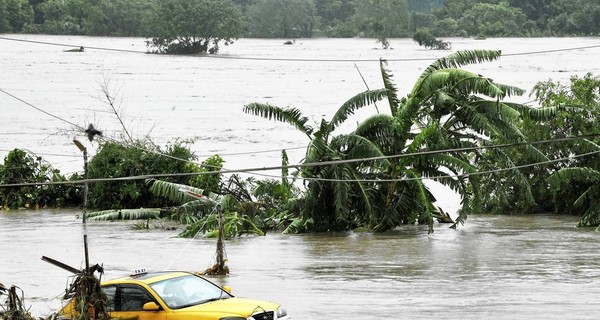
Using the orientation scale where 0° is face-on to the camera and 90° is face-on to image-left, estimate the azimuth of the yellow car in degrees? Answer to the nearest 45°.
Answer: approximately 315°

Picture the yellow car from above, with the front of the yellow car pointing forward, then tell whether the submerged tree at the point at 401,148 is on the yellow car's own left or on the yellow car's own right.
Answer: on the yellow car's own left

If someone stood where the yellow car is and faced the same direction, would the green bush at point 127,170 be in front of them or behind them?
behind

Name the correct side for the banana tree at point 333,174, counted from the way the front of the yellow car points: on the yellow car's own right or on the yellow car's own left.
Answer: on the yellow car's own left
